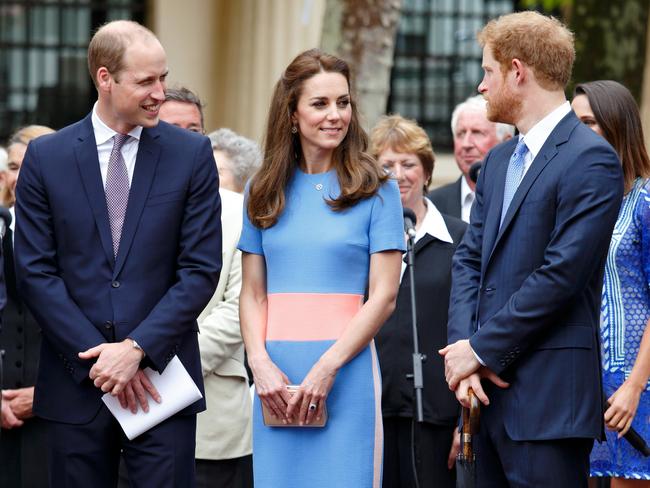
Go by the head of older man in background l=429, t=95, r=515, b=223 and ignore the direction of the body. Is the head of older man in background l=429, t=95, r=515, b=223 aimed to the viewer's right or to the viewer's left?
to the viewer's left

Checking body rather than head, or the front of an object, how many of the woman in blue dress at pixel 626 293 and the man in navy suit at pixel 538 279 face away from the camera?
0

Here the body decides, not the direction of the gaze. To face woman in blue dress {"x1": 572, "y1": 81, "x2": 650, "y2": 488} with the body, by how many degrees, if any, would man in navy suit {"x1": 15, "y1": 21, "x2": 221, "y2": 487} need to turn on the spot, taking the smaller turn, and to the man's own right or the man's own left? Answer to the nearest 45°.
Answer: approximately 90° to the man's own left

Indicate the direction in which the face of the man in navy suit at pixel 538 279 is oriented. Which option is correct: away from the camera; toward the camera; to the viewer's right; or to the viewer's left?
to the viewer's left

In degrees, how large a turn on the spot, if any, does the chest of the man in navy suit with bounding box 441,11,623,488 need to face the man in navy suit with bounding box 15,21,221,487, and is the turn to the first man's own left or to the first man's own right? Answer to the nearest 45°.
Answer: approximately 45° to the first man's own right

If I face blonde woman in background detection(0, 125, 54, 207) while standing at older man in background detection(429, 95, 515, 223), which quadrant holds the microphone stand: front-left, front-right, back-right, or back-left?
front-left

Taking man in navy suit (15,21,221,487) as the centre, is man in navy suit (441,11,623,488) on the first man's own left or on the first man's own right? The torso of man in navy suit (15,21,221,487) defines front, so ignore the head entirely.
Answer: on the first man's own left

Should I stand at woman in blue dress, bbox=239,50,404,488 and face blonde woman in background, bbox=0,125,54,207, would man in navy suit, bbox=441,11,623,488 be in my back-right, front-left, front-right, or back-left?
back-right

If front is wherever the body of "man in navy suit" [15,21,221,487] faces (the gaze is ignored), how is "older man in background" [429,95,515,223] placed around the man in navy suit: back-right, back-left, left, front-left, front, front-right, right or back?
back-left

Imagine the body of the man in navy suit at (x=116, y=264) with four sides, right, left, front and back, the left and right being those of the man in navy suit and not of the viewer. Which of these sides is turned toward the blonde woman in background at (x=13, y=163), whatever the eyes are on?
back

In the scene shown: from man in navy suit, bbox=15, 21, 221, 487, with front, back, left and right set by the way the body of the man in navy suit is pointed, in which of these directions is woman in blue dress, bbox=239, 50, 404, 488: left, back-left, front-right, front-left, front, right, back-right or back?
left

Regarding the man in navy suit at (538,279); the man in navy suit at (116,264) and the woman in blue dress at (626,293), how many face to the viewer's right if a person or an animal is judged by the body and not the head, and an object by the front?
0

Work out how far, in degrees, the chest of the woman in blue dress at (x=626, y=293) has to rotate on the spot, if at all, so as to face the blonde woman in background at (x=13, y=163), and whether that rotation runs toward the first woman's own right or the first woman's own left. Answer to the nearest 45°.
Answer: approximately 45° to the first woman's own right

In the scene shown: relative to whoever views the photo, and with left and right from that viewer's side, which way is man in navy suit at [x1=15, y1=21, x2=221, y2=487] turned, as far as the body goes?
facing the viewer

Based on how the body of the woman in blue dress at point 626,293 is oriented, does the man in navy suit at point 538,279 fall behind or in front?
in front

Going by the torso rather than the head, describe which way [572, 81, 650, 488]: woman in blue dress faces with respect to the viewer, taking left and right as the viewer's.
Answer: facing the viewer and to the left of the viewer

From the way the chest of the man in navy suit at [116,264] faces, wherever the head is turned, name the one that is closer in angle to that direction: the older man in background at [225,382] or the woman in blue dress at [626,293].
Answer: the woman in blue dress
